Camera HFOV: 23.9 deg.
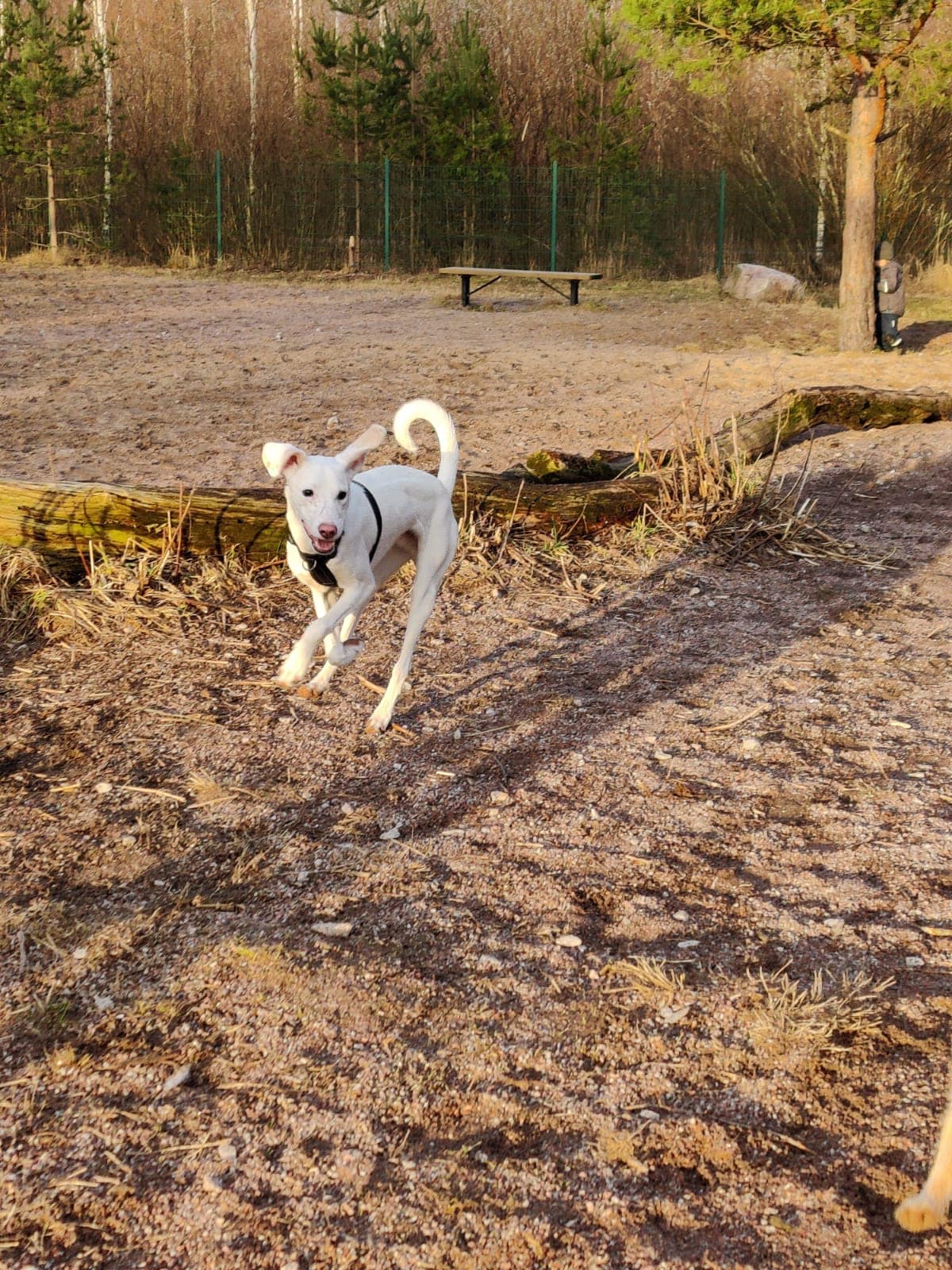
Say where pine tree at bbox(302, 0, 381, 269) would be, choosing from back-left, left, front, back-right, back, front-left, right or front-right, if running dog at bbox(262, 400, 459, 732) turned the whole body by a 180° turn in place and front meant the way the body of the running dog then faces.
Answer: front-left

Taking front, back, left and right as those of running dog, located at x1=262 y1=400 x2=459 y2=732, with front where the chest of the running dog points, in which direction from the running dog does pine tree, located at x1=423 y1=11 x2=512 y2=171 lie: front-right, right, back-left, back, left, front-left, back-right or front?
back-right

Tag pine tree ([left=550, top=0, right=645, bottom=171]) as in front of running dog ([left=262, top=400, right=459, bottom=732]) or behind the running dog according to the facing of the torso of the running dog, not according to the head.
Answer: behind

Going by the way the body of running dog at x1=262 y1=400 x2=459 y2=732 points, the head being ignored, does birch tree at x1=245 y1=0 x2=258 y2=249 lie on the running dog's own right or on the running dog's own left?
on the running dog's own right

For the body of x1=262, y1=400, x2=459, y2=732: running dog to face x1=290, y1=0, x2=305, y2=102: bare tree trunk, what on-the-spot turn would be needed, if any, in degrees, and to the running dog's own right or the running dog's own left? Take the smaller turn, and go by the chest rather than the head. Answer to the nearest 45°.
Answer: approximately 135° to the running dog's own right

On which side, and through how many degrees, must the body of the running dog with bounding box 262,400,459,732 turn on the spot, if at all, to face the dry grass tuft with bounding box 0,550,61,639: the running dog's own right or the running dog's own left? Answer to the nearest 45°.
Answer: approximately 90° to the running dog's own right

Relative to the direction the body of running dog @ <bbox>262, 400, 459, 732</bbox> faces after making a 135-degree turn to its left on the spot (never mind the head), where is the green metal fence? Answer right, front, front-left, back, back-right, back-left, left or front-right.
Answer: left

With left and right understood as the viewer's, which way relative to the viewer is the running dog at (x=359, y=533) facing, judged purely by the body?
facing the viewer and to the left of the viewer

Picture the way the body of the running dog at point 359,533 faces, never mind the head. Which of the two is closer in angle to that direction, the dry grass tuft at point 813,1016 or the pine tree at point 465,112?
the dry grass tuft

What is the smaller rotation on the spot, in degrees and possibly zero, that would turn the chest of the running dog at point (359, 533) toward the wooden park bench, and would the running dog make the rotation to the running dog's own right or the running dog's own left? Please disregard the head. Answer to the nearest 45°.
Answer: approximately 135° to the running dog's own right

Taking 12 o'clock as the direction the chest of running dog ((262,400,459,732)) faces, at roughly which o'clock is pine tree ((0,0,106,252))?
The pine tree is roughly at 4 o'clock from the running dog.

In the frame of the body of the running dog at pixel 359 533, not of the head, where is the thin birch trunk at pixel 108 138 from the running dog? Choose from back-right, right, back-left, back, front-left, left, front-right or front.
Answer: back-right
